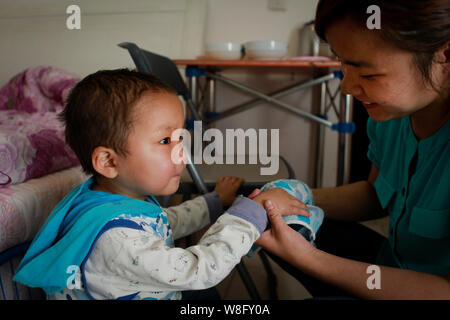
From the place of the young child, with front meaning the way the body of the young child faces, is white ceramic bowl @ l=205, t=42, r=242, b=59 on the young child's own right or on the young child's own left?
on the young child's own left

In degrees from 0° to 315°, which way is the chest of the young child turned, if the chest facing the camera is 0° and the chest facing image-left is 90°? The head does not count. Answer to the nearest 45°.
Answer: approximately 270°

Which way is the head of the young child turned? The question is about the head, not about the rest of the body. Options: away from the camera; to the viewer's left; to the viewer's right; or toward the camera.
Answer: to the viewer's right
